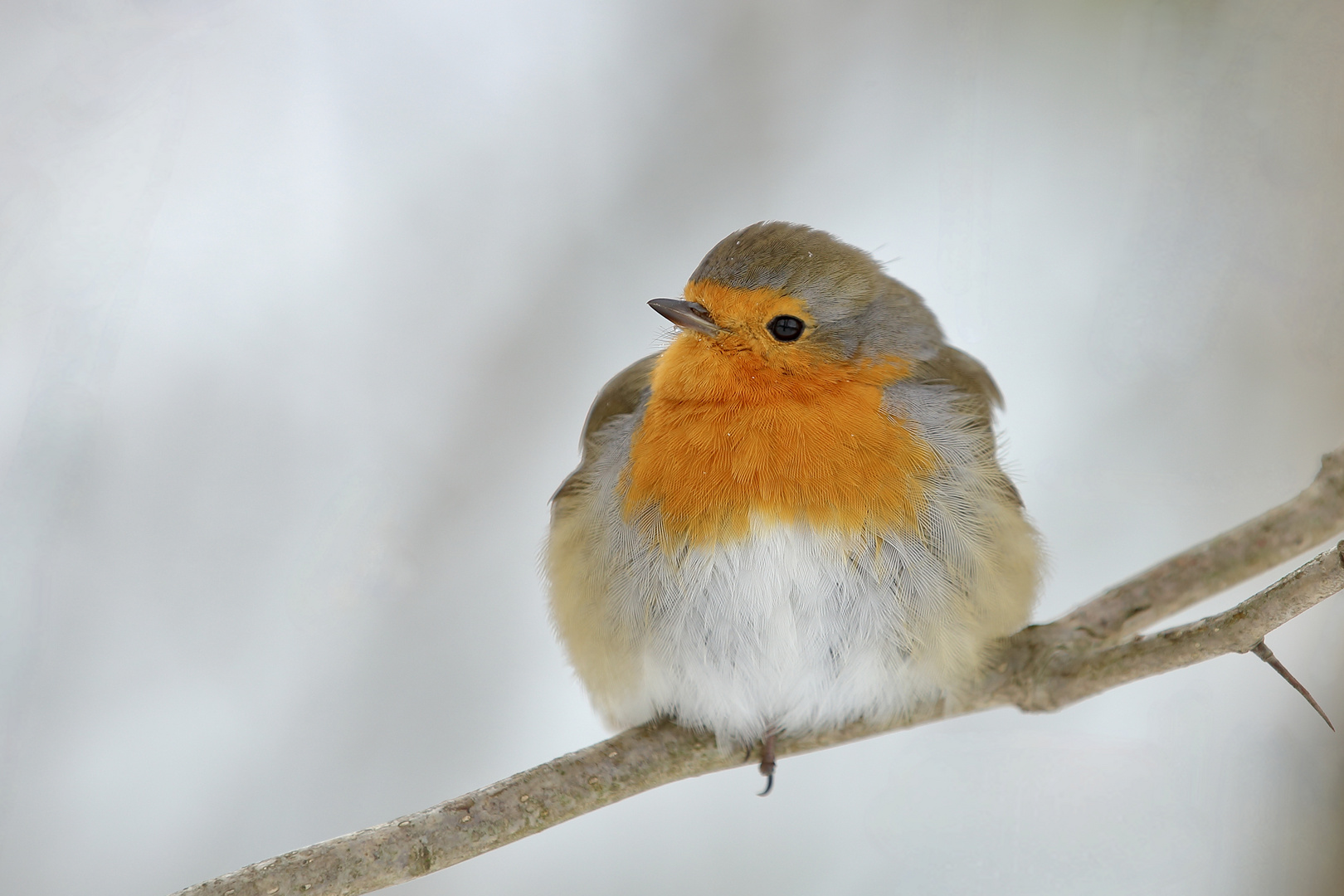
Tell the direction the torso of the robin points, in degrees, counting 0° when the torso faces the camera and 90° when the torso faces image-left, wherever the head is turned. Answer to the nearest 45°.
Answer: approximately 0°
